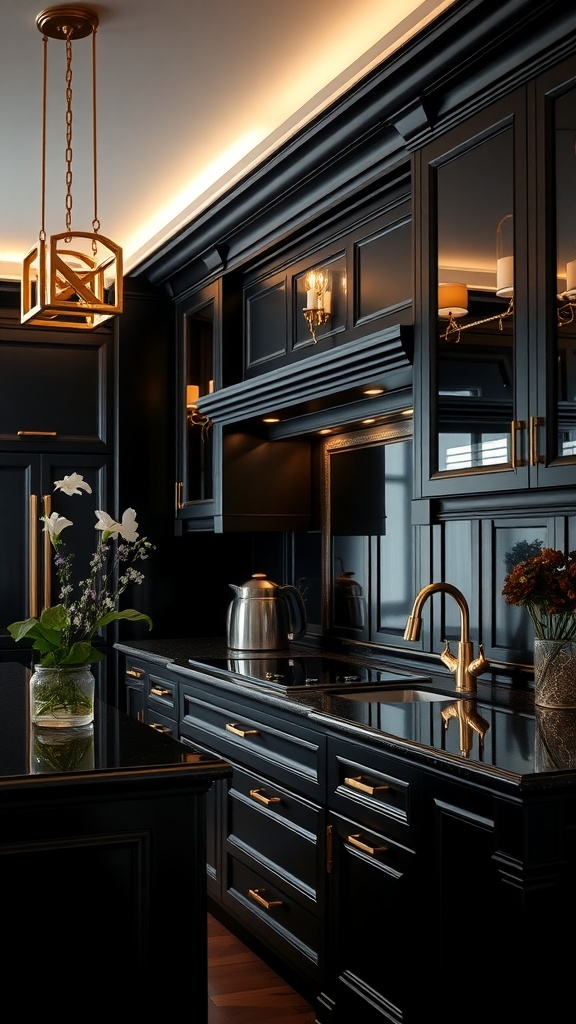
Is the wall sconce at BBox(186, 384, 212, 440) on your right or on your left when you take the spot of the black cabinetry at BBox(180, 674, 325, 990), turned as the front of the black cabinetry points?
on your right

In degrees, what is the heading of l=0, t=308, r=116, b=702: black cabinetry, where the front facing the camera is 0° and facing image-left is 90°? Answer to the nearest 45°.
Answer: approximately 0°

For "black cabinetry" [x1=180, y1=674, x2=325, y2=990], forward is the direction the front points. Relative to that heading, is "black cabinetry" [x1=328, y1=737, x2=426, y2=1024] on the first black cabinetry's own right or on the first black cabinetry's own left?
on the first black cabinetry's own left

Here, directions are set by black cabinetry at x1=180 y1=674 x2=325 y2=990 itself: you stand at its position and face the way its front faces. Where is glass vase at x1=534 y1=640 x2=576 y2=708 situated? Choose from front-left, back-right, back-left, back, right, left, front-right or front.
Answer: left

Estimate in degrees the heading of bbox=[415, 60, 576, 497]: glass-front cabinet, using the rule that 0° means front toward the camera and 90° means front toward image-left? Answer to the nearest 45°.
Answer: approximately 45°

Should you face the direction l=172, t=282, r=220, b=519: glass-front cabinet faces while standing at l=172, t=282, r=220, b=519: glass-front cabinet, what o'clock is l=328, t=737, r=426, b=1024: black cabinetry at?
The black cabinetry is roughly at 10 o'clock from the glass-front cabinet.

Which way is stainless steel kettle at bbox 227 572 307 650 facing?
to the viewer's left
